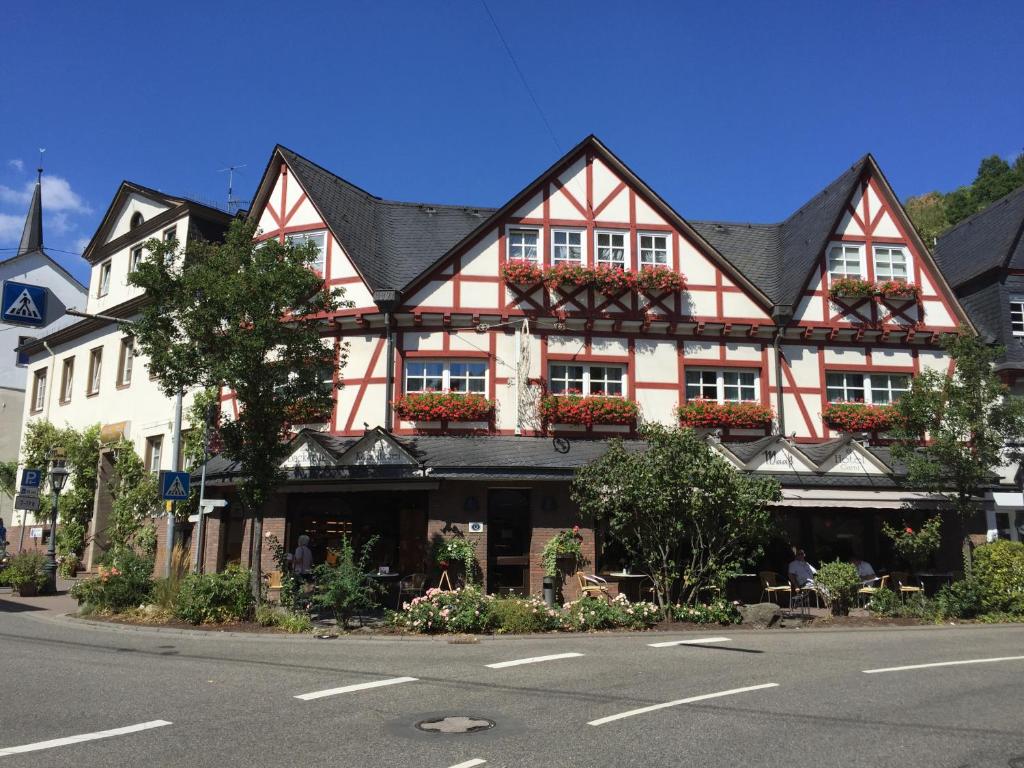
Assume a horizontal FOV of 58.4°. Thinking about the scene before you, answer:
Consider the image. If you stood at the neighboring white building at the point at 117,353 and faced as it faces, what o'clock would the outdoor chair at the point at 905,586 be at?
The outdoor chair is roughly at 9 o'clock from the neighboring white building.

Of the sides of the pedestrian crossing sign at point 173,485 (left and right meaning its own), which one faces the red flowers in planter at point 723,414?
left

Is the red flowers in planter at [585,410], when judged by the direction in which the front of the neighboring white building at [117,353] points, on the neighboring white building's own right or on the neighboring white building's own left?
on the neighboring white building's own left

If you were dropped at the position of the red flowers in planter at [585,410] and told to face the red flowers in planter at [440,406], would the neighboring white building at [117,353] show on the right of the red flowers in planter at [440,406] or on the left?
right

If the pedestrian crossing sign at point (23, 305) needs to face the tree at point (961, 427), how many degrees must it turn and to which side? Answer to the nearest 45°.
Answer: approximately 90° to its left

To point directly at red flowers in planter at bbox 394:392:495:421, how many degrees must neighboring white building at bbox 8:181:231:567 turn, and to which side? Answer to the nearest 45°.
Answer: approximately 90° to its left

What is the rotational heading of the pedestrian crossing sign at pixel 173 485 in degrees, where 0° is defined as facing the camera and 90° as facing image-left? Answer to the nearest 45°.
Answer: approximately 0°

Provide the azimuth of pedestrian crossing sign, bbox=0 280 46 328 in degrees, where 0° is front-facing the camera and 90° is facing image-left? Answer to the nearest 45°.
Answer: approximately 0°

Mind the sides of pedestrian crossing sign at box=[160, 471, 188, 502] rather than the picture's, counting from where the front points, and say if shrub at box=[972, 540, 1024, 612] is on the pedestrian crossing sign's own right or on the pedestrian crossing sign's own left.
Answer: on the pedestrian crossing sign's own left

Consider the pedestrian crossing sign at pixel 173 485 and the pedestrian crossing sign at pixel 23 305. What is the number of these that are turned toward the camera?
2
